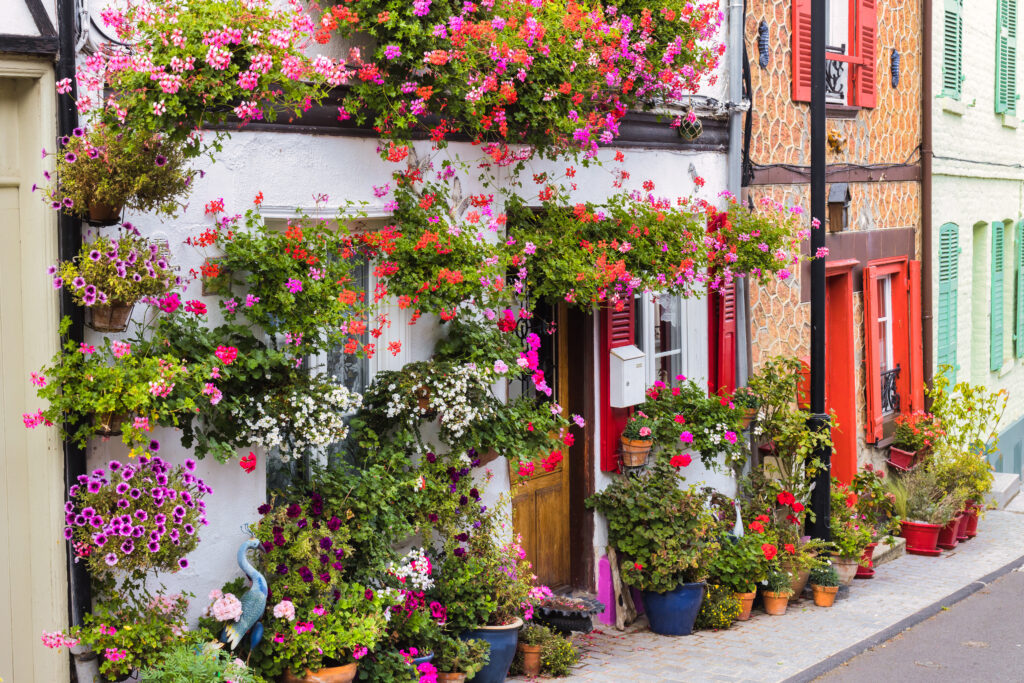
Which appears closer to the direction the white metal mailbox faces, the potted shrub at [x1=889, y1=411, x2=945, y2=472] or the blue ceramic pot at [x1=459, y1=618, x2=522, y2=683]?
the blue ceramic pot

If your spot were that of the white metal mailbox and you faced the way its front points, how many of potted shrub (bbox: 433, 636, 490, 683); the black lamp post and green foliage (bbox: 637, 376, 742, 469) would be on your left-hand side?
2

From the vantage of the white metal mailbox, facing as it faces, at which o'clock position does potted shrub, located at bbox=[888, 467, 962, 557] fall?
The potted shrub is roughly at 9 o'clock from the white metal mailbox.

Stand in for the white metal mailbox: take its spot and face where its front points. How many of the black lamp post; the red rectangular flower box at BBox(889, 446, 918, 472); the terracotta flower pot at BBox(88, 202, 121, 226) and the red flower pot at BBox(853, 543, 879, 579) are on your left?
3

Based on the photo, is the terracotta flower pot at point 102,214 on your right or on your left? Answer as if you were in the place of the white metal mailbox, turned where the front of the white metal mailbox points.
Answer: on your right

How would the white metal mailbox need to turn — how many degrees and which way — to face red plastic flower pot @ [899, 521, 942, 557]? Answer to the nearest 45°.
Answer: approximately 90° to its left

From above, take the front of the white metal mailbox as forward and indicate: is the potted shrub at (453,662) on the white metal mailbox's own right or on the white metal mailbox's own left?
on the white metal mailbox's own right

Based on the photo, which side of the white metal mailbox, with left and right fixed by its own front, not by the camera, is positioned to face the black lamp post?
left

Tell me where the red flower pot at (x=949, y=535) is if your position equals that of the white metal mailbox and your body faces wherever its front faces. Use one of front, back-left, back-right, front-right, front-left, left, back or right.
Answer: left

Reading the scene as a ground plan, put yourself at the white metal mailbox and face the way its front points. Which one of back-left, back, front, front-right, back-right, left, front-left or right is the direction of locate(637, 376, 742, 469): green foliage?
left

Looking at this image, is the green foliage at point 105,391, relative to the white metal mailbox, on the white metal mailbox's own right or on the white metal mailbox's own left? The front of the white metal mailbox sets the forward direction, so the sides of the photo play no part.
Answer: on the white metal mailbox's own right

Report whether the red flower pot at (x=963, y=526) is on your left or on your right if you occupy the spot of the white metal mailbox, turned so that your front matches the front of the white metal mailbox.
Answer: on your left

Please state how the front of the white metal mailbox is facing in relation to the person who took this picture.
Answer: facing the viewer and to the right of the viewer

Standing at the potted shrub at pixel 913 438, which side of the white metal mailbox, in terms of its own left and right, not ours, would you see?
left
